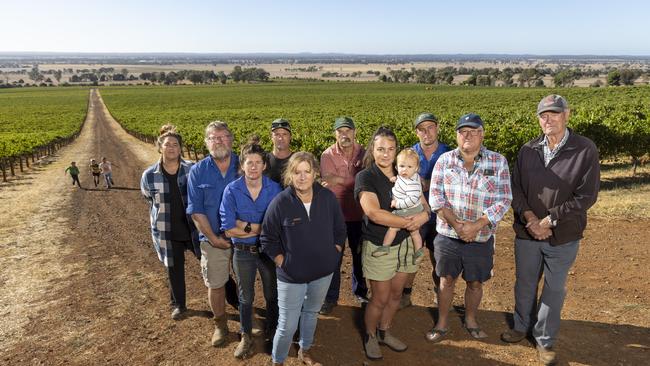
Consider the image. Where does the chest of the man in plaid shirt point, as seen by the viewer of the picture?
toward the camera

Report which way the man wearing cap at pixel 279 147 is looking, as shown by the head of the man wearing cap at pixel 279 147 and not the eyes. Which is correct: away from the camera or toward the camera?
toward the camera

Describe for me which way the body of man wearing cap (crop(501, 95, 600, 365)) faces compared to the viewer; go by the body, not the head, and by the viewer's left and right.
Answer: facing the viewer and to the left of the viewer

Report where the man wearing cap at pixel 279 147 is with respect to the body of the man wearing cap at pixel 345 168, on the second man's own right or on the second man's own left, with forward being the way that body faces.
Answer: on the second man's own right

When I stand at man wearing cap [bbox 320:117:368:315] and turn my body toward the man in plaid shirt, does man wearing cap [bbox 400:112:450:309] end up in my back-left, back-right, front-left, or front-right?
front-left

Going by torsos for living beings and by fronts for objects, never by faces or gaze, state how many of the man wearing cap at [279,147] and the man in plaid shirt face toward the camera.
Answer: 2

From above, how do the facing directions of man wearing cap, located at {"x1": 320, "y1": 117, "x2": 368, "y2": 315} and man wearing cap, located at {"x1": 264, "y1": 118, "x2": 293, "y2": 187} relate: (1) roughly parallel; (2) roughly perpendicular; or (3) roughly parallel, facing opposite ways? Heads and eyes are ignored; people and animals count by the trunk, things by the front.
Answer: roughly parallel

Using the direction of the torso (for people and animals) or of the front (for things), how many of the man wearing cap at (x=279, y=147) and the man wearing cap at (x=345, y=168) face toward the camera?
2

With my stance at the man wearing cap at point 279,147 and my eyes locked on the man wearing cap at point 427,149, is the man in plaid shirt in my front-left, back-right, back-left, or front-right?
front-right

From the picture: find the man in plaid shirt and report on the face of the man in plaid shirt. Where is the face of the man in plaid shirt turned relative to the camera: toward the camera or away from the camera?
toward the camera

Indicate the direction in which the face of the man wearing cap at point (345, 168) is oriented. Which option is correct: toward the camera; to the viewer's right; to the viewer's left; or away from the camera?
toward the camera

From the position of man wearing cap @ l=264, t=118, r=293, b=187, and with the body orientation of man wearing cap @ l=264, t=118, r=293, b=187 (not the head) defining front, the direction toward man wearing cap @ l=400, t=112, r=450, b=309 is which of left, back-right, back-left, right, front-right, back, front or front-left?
left

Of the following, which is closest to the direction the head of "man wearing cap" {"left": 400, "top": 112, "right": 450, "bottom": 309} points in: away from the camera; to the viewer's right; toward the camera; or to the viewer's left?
toward the camera

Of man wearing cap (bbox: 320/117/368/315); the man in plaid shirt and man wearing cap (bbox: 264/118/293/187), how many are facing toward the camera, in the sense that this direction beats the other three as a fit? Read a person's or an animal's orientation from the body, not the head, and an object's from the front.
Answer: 3

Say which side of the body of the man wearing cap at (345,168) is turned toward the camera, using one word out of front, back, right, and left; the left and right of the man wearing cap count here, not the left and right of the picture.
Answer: front

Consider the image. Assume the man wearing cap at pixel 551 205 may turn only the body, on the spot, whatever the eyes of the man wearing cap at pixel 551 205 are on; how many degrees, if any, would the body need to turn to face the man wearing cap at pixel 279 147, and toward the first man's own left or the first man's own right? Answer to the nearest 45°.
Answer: approximately 45° to the first man's own right
